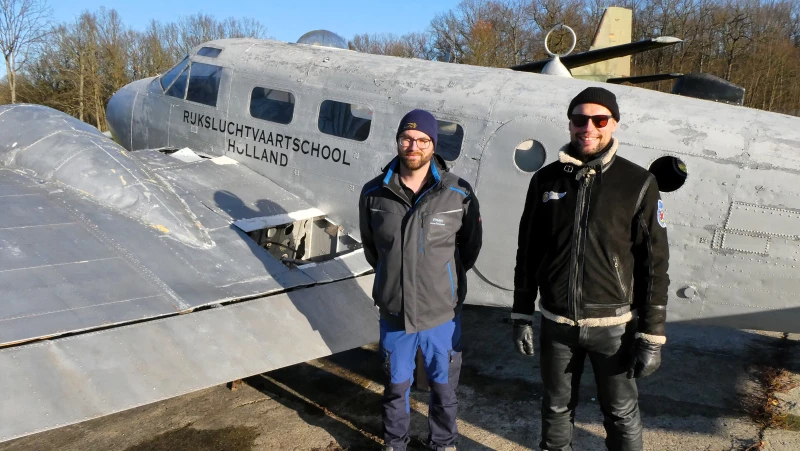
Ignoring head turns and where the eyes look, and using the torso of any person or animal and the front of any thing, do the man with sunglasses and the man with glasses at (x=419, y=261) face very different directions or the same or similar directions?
same or similar directions

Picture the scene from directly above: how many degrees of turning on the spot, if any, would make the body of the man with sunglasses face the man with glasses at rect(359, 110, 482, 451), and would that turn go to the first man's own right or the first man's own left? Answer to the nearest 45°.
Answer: approximately 90° to the first man's own right

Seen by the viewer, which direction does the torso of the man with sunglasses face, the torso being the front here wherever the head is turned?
toward the camera

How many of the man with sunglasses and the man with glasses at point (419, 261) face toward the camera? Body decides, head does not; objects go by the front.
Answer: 2

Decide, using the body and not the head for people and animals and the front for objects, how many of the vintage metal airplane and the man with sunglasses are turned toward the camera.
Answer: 1

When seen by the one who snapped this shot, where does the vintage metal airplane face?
facing away from the viewer and to the left of the viewer

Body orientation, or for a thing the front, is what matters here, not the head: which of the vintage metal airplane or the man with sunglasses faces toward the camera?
the man with sunglasses

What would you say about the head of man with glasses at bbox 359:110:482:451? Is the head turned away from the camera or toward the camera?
toward the camera

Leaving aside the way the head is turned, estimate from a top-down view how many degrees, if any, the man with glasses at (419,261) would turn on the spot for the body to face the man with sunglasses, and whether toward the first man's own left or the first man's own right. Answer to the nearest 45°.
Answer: approximately 45° to the first man's own left

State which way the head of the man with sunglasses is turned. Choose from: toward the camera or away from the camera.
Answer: toward the camera

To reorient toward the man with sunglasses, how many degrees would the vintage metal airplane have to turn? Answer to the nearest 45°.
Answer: approximately 180°
